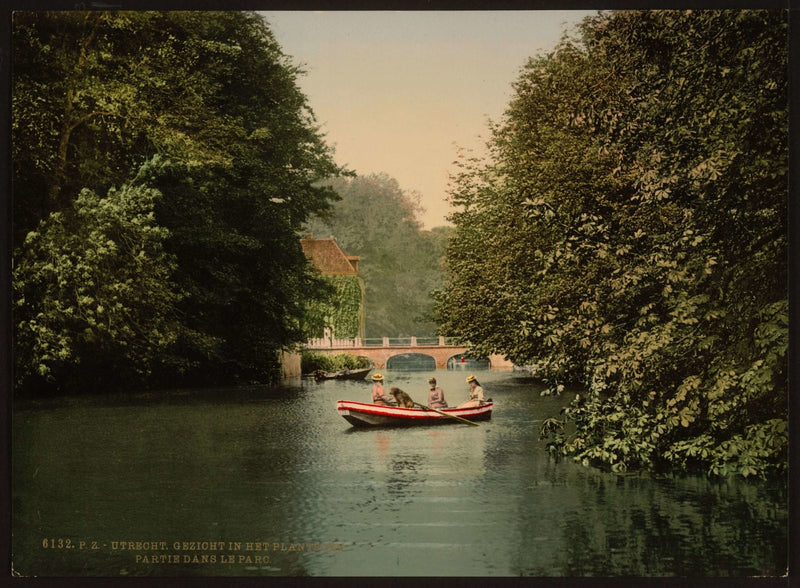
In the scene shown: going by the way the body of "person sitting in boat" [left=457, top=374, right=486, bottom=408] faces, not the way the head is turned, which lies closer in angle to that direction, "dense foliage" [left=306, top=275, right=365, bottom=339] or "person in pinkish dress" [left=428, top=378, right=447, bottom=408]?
the person in pinkish dress

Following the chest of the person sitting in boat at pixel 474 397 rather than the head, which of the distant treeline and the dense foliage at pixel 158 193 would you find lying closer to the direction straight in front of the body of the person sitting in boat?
the dense foliage

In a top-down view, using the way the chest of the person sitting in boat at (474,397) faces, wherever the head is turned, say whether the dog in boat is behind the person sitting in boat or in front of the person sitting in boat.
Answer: in front

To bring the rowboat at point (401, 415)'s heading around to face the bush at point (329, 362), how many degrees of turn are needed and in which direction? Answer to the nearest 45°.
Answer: approximately 90° to its right

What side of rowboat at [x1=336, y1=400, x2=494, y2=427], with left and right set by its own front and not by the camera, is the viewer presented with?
left

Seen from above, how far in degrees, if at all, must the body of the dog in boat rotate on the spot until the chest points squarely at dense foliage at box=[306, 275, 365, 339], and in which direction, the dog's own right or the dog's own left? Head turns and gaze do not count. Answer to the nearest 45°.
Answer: approximately 90° to the dog's own right

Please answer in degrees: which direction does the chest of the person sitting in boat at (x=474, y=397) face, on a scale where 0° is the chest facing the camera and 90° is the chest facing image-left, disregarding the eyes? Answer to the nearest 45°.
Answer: approximately 90°

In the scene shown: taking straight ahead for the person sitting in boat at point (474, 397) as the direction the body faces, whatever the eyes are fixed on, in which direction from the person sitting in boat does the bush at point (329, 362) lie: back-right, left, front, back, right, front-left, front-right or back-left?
front-right
